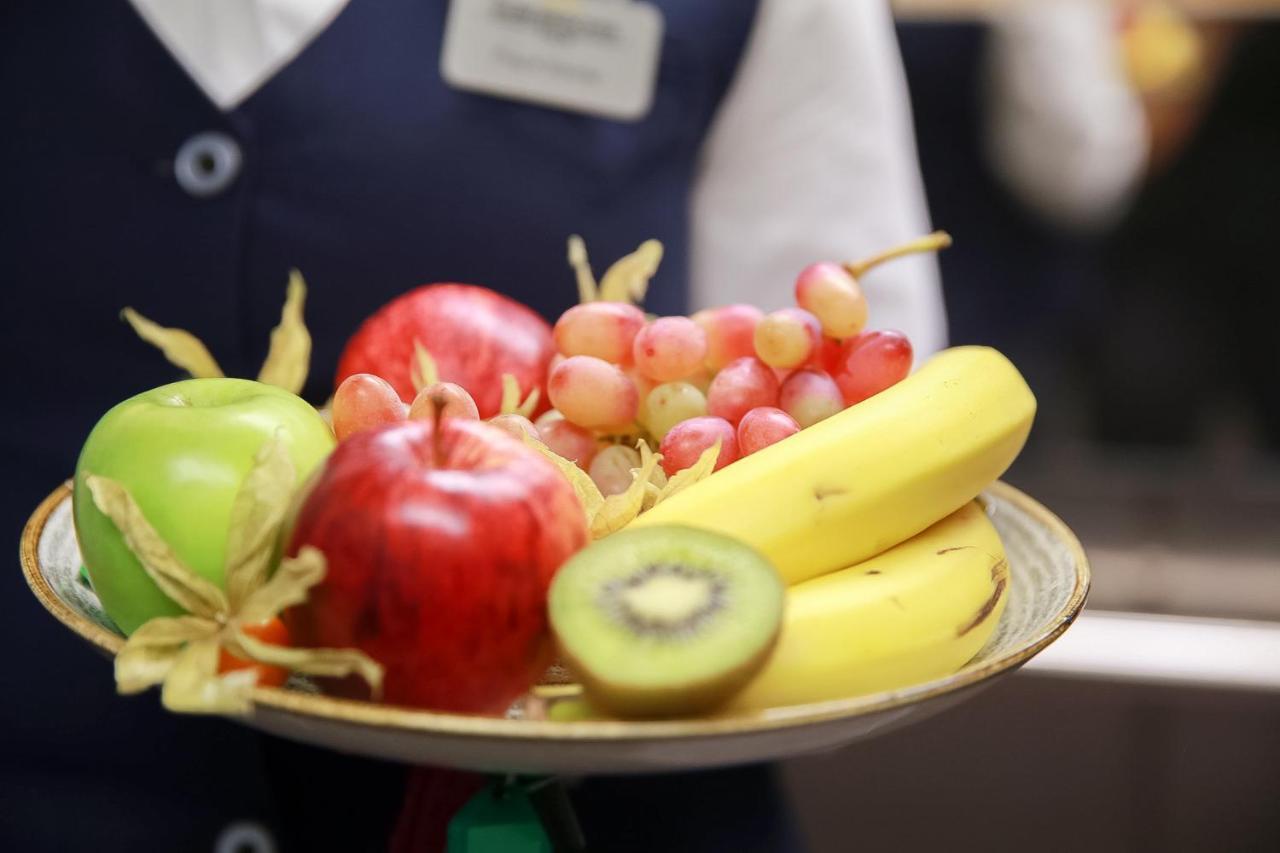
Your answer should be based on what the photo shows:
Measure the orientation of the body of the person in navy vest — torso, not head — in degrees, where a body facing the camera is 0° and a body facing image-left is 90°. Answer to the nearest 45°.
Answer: approximately 0°
